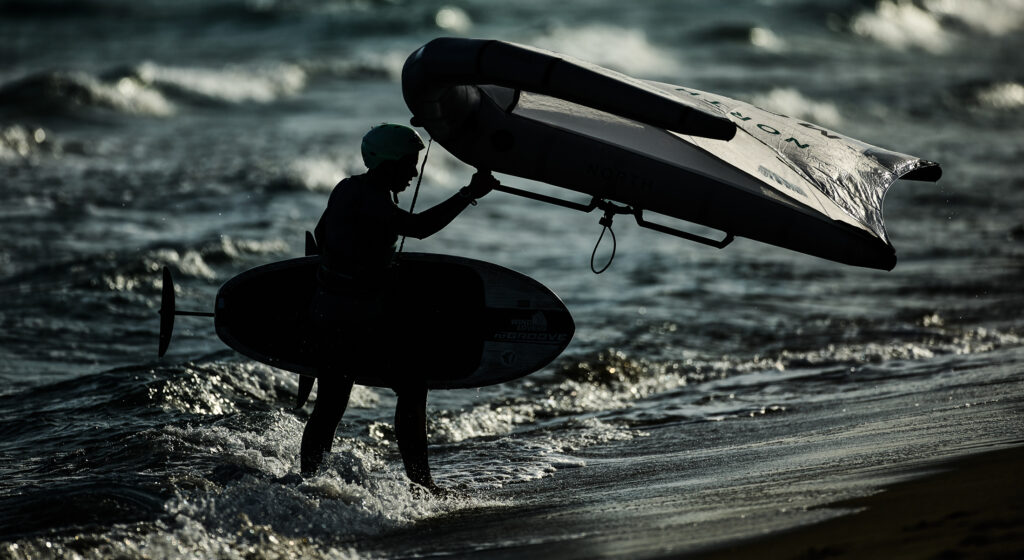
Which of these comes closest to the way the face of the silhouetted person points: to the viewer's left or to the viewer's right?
to the viewer's right

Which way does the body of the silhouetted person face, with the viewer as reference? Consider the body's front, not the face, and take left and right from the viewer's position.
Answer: facing to the right of the viewer
